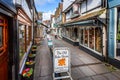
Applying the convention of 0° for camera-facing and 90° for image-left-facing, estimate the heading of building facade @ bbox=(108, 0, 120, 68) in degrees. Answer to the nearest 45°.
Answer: approximately 45°

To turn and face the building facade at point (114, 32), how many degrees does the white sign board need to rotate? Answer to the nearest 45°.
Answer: approximately 135° to its left

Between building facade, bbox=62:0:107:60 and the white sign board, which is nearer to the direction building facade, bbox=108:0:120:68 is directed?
the white sign board

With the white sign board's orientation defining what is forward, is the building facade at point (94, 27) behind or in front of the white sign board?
behind

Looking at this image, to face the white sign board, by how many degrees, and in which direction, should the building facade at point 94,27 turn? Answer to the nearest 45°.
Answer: approximately 45° to its left

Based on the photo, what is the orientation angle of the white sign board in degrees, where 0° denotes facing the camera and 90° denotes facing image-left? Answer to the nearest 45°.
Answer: approximately 0°
